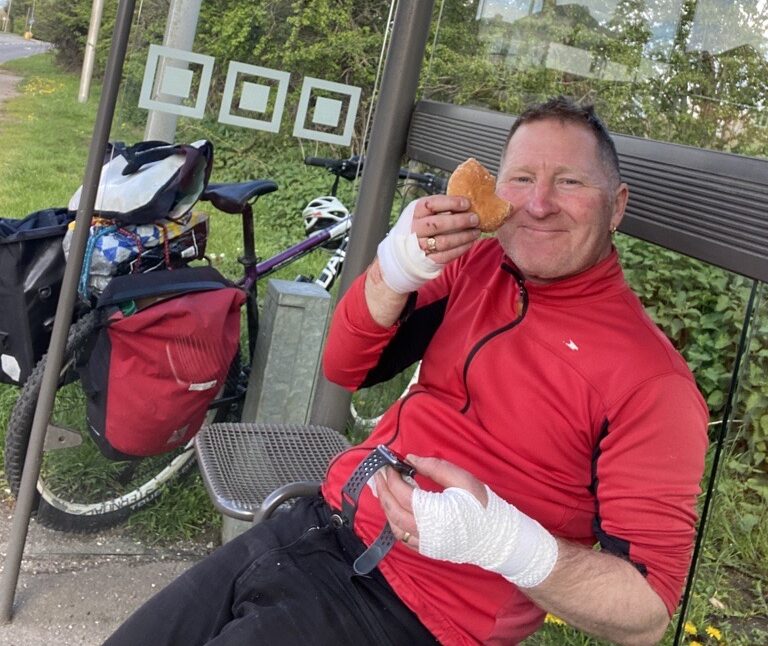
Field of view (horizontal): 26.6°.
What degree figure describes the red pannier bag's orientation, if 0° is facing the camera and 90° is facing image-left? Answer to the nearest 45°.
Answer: approximately 315°

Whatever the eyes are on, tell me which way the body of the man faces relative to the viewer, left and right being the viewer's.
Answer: facing the viewer and to the left of the viewer

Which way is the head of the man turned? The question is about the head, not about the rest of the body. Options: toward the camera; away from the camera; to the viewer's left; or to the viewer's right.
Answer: toward the camera

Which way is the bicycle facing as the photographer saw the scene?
facing away from the viewer and to the right of the viewer

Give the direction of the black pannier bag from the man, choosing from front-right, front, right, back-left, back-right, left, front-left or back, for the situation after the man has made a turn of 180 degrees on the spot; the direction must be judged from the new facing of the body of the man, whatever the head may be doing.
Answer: left

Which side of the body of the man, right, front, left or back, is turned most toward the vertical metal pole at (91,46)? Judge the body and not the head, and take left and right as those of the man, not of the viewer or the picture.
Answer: right

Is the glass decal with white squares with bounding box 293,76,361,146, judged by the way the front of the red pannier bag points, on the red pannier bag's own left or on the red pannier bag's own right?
on the red pannier bag's own left

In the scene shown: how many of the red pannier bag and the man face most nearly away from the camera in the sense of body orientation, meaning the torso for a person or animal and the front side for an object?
0
